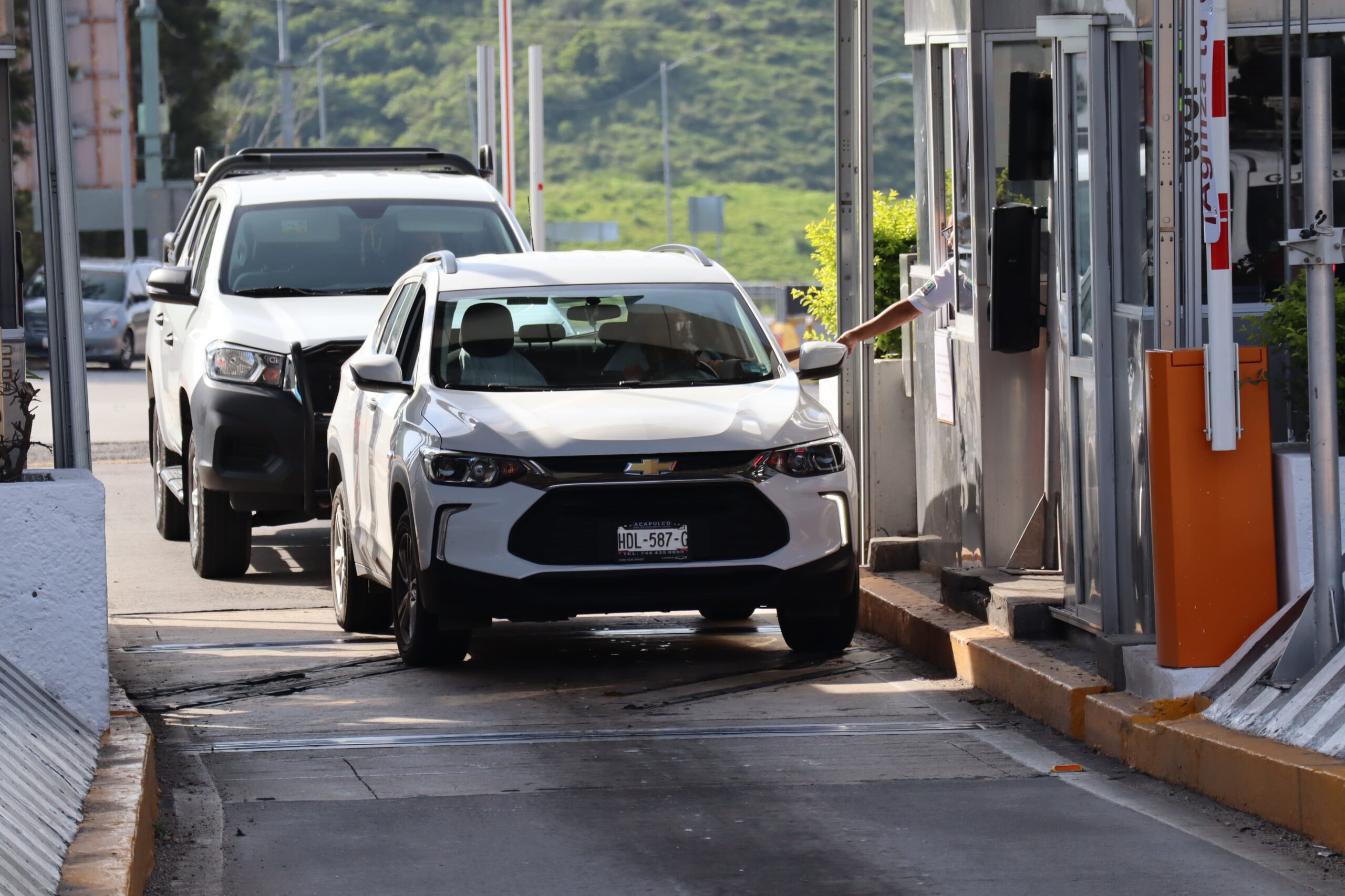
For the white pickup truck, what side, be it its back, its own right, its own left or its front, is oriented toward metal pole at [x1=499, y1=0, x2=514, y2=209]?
back

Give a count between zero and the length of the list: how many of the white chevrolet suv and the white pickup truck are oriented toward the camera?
2

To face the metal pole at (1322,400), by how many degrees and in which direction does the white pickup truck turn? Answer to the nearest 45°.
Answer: approximately 45° to its left

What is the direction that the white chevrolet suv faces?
toward the camera

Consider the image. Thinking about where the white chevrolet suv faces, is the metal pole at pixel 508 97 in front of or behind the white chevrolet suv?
behind

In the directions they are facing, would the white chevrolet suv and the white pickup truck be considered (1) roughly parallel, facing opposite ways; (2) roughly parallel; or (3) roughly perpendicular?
roughly parallel

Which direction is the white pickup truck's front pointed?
toward the camera

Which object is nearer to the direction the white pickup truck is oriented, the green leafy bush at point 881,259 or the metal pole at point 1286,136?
the metal pole

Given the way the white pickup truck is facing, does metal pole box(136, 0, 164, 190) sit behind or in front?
behind
